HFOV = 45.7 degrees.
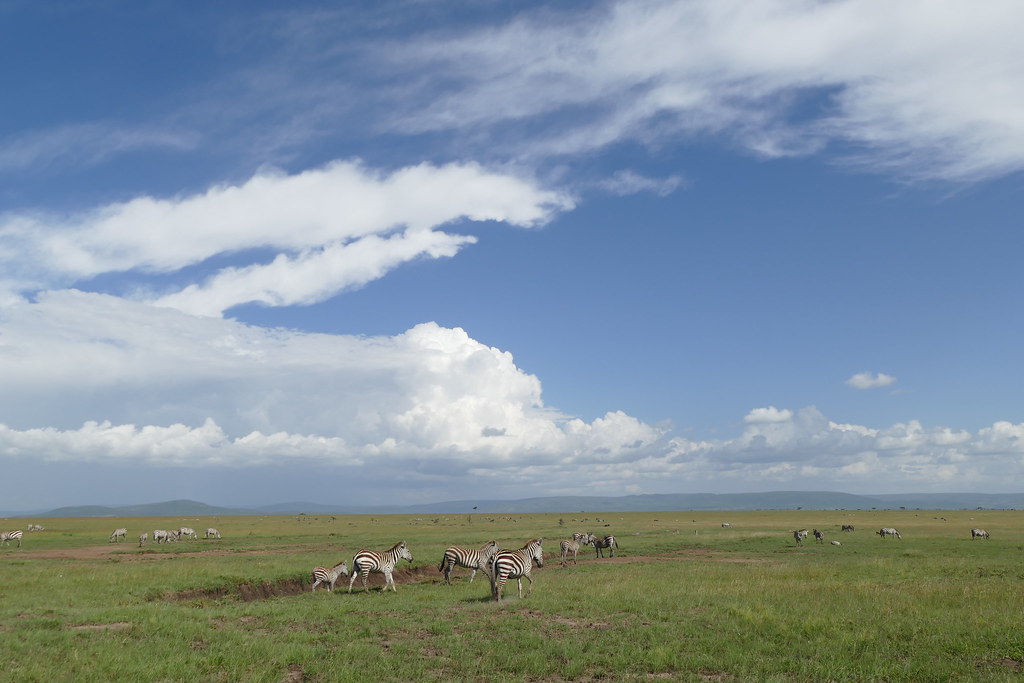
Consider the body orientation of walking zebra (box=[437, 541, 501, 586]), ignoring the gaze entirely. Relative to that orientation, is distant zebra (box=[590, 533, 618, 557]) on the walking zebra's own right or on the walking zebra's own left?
on the walking zebra's own left

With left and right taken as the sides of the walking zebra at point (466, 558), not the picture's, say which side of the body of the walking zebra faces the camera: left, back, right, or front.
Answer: right
